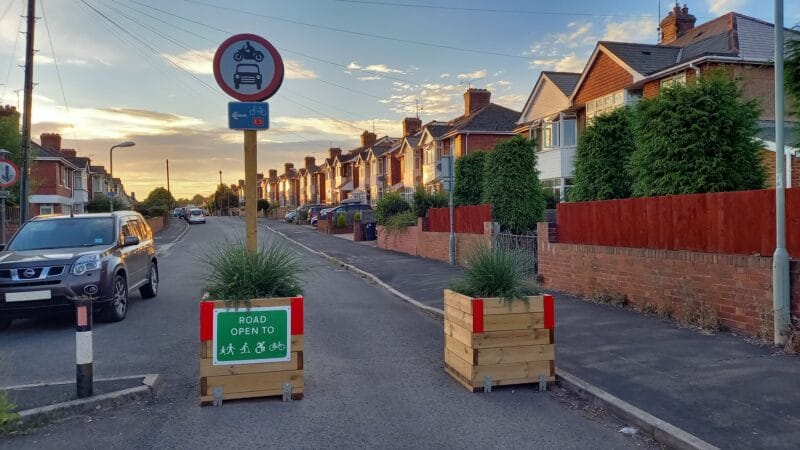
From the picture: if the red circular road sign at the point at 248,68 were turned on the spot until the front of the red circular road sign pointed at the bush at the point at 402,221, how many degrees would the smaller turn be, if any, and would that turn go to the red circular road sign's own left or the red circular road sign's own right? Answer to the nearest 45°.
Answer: approximately 180°

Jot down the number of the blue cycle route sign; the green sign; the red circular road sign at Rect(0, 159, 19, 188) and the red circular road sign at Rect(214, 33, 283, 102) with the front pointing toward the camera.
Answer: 4

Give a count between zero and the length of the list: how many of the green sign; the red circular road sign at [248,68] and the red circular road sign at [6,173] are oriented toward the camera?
3

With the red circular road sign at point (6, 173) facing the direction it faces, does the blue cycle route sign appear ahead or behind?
ahead

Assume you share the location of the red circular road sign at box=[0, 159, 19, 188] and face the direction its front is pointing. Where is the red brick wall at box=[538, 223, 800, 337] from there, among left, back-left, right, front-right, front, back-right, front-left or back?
front-left

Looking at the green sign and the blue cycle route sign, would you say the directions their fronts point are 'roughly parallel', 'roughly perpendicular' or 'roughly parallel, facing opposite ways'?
roughly parallel

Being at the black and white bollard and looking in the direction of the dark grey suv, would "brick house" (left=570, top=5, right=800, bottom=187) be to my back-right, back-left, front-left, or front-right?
front-right

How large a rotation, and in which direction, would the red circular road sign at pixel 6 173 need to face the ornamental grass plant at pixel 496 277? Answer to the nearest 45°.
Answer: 0° — it already faces it

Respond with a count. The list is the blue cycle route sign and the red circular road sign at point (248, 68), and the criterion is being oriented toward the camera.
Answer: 2

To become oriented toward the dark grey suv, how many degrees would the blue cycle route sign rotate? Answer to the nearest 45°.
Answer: approximately 135° to its right

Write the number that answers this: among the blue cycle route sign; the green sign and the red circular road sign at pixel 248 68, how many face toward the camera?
3

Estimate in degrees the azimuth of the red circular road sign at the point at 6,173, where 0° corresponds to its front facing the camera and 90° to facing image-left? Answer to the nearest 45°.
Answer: approximately 0°

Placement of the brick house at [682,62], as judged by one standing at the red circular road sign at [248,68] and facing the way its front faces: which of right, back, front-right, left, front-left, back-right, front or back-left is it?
back-left

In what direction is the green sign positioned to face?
toward the camera

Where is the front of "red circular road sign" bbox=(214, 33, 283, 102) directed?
toward the camera

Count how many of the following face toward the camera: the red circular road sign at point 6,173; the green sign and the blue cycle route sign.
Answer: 3
